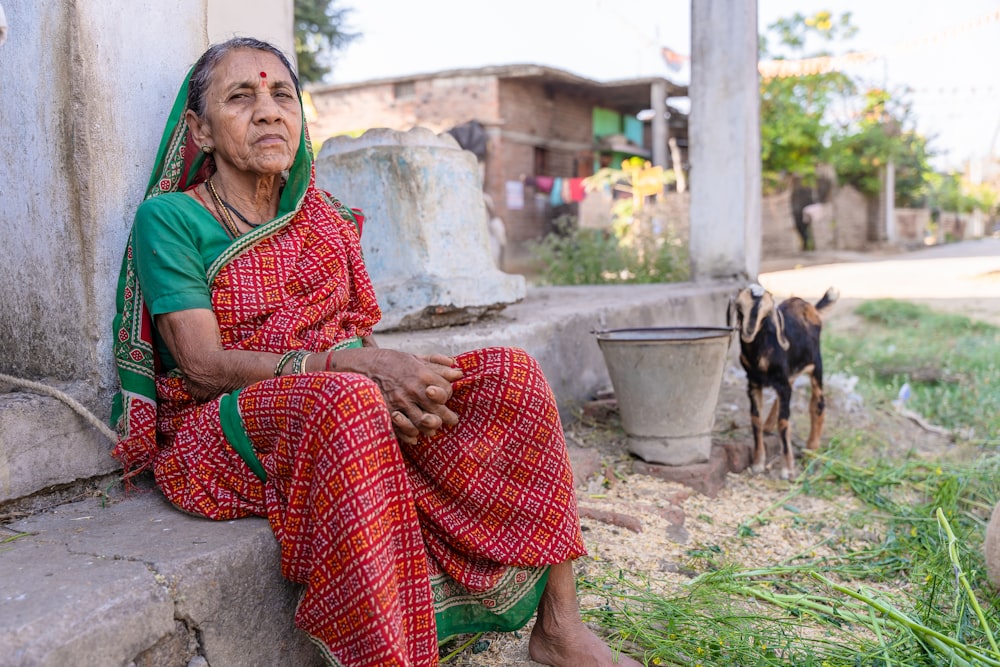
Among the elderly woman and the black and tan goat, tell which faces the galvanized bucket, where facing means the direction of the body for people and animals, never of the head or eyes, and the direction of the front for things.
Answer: the black and tan goat

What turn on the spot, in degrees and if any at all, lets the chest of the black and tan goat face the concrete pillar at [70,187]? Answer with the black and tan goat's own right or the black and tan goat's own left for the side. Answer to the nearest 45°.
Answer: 0° — it already faces it

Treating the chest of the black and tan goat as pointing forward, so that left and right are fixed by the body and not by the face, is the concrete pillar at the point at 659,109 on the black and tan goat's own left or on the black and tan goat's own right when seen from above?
on the black and tan goat's own right

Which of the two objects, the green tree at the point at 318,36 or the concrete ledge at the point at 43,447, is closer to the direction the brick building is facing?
the concrete ledge

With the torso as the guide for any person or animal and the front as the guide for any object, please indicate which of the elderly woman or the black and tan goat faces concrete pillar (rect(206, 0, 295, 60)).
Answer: the black and tan goat

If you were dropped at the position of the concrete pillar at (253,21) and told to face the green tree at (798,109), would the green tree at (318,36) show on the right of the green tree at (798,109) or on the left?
left

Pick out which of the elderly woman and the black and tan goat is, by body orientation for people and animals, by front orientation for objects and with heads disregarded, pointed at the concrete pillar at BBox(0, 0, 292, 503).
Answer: the black and tan goat

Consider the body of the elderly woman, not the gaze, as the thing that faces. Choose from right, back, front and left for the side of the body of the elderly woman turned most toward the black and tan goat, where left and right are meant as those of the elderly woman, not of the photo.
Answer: left

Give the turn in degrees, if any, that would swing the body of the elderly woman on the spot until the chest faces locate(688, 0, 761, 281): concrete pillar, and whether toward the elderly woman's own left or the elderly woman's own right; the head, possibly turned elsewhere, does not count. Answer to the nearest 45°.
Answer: approximately 90° to the elderly woman's own left

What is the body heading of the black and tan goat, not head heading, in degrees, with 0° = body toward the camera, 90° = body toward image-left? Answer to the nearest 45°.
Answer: approximately 45°
